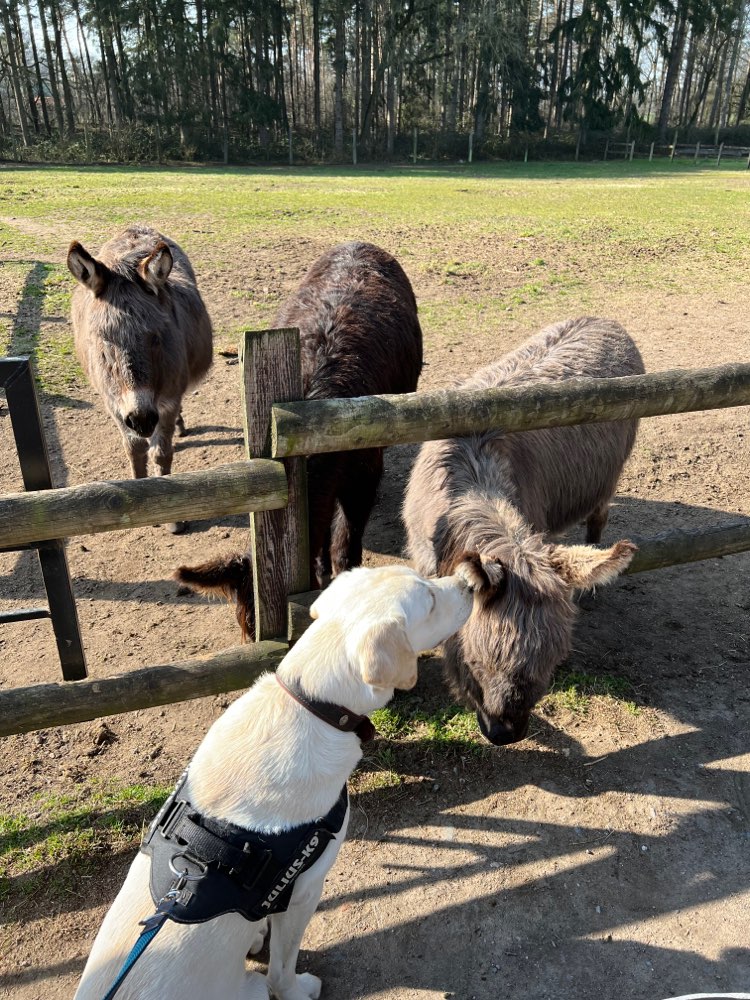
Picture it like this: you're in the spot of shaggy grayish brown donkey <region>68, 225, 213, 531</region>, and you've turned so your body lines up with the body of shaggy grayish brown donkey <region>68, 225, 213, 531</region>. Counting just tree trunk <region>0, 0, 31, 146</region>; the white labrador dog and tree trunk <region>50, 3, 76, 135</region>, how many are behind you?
2

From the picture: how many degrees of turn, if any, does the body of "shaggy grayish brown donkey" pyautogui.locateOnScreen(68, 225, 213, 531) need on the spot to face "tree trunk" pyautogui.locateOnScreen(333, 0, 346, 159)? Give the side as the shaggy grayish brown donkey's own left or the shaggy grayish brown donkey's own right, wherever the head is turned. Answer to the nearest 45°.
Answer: approximately 180°

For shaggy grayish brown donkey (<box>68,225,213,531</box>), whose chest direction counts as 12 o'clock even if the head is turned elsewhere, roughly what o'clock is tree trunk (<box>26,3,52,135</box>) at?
The tree trunk is roughly at 6 o'clock from the shaggy grayish brown donkey.

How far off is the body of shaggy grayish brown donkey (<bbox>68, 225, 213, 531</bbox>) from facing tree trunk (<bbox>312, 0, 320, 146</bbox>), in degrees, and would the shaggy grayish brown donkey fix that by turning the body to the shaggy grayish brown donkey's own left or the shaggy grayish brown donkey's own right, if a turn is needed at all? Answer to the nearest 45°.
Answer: approximately 180°

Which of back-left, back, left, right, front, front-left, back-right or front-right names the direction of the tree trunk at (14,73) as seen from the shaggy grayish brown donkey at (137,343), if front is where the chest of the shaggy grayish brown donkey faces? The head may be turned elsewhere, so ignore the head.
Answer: back

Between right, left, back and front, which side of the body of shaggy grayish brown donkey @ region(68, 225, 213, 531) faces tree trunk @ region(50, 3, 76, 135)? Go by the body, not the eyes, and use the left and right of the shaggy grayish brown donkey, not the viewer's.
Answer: back

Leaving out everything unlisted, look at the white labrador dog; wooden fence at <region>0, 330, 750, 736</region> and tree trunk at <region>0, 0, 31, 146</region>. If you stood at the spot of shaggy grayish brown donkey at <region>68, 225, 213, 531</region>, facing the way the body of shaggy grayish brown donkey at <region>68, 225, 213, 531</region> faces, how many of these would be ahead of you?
2

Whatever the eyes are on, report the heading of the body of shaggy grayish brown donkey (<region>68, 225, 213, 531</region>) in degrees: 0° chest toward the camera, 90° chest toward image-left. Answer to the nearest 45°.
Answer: approximately 0°

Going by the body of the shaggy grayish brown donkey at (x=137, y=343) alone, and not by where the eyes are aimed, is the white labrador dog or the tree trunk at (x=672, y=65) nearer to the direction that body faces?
the white labrador dog

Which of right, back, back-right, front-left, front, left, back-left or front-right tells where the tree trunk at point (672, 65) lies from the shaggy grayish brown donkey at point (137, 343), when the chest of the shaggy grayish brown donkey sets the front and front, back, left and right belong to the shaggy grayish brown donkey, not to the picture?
back-left

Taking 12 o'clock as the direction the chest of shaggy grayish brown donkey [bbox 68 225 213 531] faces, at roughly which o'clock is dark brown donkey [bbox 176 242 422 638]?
dark brown donkey [bbox 176 242 422 638] is roughly at 10 o'clock from shaggy grayish brown donkey [bbox 68 225 213 531].
